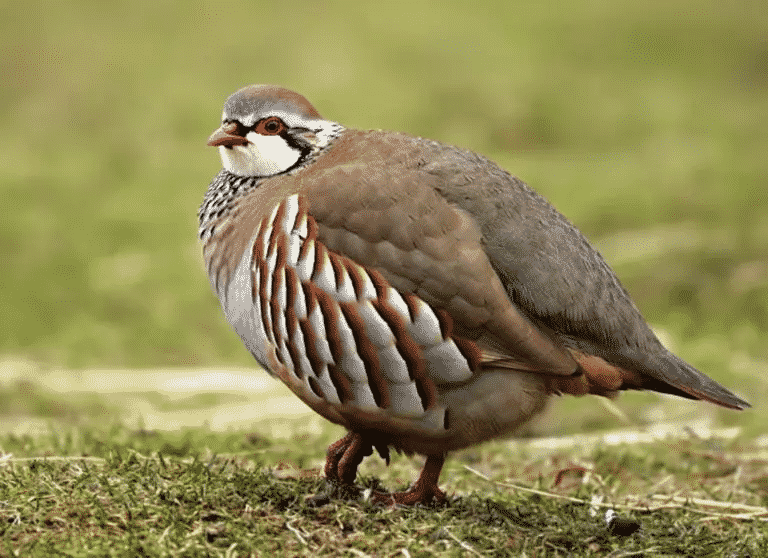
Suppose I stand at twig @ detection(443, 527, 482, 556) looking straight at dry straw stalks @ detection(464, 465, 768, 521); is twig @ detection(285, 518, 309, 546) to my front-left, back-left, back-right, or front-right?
back-left

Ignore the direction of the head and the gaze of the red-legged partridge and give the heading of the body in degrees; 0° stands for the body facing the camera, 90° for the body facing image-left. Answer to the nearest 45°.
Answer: approximately 90°
